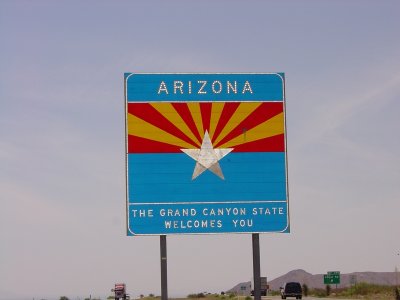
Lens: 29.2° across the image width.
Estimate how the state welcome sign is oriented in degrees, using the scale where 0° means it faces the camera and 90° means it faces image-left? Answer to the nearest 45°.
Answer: approximately 0°
